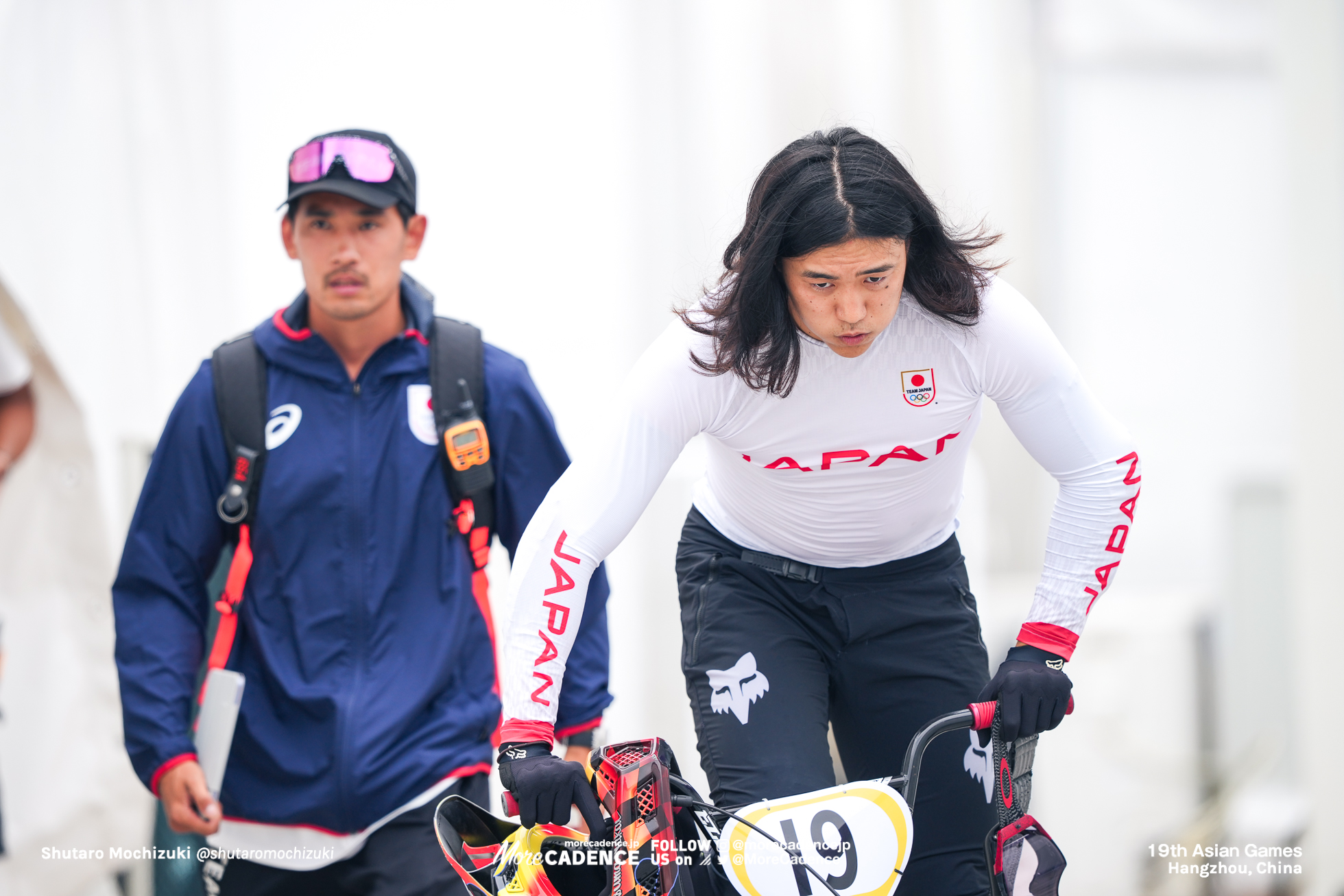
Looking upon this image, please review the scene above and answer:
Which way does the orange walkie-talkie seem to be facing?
toward the camera

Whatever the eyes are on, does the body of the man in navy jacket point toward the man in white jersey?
no

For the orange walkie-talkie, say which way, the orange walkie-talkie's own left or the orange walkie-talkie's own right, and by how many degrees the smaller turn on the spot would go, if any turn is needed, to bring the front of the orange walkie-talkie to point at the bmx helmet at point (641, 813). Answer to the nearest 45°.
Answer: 0° — it already faces it

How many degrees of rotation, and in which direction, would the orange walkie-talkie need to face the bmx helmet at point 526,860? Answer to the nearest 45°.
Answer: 0° — it already faces it

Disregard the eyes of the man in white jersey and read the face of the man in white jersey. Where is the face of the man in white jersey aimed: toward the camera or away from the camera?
toward the camera

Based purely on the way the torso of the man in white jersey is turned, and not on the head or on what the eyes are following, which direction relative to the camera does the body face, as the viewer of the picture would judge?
toward the camera

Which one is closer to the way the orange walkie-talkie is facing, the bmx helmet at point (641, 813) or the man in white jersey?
the bmx helmet

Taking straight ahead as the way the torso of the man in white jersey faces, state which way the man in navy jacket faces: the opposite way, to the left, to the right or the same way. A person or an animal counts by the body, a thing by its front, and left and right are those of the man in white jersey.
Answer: the same way

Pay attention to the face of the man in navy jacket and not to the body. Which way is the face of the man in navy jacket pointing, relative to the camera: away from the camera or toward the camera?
toward the camera

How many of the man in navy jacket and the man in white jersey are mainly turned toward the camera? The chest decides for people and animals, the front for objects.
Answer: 2

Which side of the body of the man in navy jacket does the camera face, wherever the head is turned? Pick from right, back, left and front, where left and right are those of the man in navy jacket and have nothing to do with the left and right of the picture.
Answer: front
